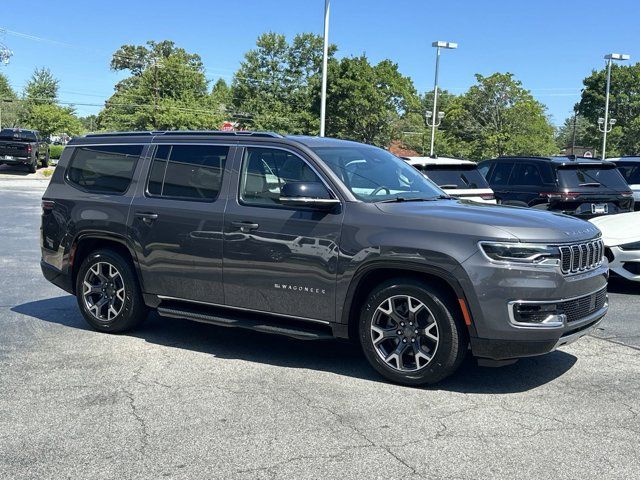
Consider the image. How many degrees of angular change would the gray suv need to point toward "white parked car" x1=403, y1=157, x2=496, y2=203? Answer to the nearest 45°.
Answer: approximately 135° to its left

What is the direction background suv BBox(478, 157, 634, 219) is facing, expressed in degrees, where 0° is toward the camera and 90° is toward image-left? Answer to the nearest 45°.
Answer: approximately 135°

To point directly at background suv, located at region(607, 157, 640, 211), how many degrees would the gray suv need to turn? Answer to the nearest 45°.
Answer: approximately 90° to its left

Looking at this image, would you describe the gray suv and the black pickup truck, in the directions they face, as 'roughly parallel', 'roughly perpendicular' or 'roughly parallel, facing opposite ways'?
roughly perpendicular

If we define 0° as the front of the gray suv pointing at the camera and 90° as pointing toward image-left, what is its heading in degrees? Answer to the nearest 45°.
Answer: approximately 315°

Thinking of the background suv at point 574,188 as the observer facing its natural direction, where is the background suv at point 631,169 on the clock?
the background suv at point 631,169 is roughly at 2 o'clock from the background suv at point 574,188.

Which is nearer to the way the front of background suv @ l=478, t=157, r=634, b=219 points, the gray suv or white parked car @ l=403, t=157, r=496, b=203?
the white parked car

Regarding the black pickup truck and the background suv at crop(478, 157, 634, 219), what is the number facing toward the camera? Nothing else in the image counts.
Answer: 0

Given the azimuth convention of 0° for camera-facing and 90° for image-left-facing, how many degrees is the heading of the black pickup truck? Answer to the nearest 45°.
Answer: approximately 225°

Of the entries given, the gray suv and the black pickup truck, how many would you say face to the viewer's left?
0

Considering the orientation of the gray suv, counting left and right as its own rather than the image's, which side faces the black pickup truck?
back

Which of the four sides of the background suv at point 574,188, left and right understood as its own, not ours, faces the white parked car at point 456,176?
left
